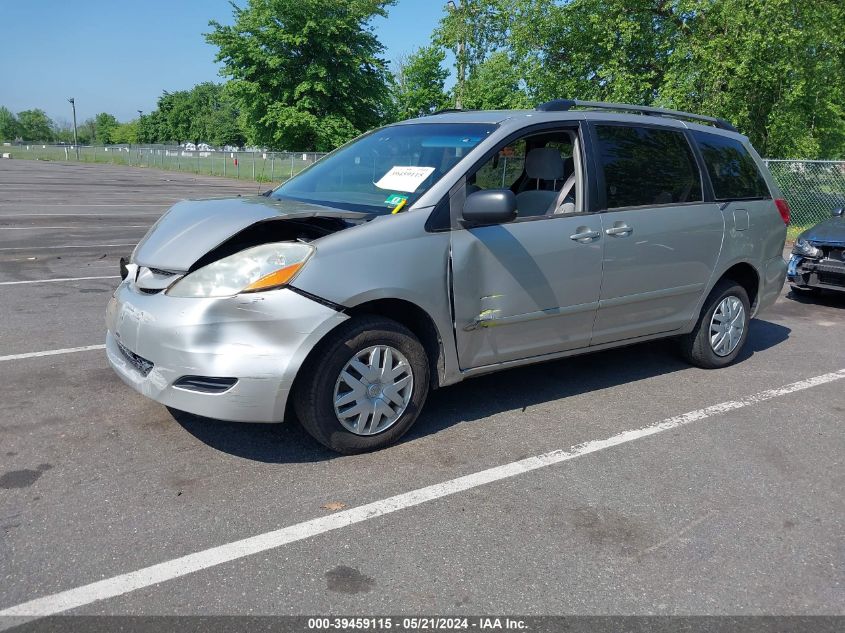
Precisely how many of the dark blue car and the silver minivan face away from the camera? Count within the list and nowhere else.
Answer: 0

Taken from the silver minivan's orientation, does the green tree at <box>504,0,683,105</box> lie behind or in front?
behind

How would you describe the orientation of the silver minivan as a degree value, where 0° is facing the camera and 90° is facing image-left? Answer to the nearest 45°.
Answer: approximately 45°

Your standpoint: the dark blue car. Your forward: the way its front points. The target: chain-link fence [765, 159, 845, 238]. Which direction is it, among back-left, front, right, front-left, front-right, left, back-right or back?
back-right

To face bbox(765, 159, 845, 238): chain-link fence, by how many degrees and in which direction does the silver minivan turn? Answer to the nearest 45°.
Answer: approximately 180°

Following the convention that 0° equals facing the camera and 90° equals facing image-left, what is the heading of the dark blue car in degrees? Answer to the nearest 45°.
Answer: approximately 45°

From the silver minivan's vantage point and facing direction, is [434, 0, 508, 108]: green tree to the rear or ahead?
to the rear

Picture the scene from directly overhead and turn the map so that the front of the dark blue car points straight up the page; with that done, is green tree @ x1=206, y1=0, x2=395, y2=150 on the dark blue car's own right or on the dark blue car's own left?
on the dark blue car's own right

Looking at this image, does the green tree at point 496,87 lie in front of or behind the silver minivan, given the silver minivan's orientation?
behind
